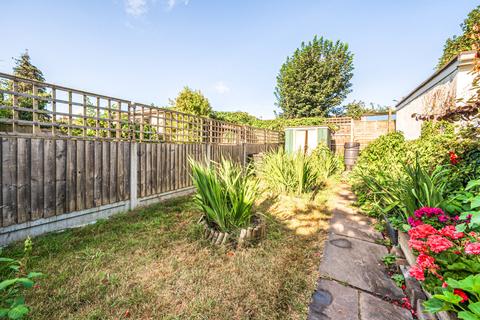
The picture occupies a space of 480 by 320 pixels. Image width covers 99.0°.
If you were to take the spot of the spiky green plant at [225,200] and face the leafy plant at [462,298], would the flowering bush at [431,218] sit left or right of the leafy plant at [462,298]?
left

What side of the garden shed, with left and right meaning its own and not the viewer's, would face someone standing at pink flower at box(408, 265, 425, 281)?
front

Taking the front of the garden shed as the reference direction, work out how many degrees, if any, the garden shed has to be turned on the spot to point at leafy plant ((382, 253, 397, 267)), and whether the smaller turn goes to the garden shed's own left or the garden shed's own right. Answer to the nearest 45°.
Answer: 0° — it already faces it

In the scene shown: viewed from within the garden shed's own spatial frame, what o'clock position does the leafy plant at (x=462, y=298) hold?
The leafy plant is roughly at 12 o'clock from the garden shed.

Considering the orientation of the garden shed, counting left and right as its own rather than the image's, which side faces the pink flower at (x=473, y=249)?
front

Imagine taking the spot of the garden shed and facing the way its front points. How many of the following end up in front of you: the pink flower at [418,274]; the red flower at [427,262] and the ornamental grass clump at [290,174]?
3

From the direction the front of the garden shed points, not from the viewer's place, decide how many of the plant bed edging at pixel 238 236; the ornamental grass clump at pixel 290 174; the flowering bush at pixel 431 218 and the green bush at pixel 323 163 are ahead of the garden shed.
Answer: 4

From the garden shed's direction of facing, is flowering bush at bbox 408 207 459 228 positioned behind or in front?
in front

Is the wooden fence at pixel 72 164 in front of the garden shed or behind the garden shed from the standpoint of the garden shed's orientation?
in front

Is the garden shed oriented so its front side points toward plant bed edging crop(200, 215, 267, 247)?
yes

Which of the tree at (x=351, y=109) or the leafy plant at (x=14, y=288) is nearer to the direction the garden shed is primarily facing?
the leafy plant

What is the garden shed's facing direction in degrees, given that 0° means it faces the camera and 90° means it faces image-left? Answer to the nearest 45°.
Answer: approximately 0°

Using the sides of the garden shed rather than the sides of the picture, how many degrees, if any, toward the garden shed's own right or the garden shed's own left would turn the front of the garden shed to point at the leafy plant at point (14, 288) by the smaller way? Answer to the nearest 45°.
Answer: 0° — it already faces it

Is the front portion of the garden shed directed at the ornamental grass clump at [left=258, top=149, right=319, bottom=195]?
yes
